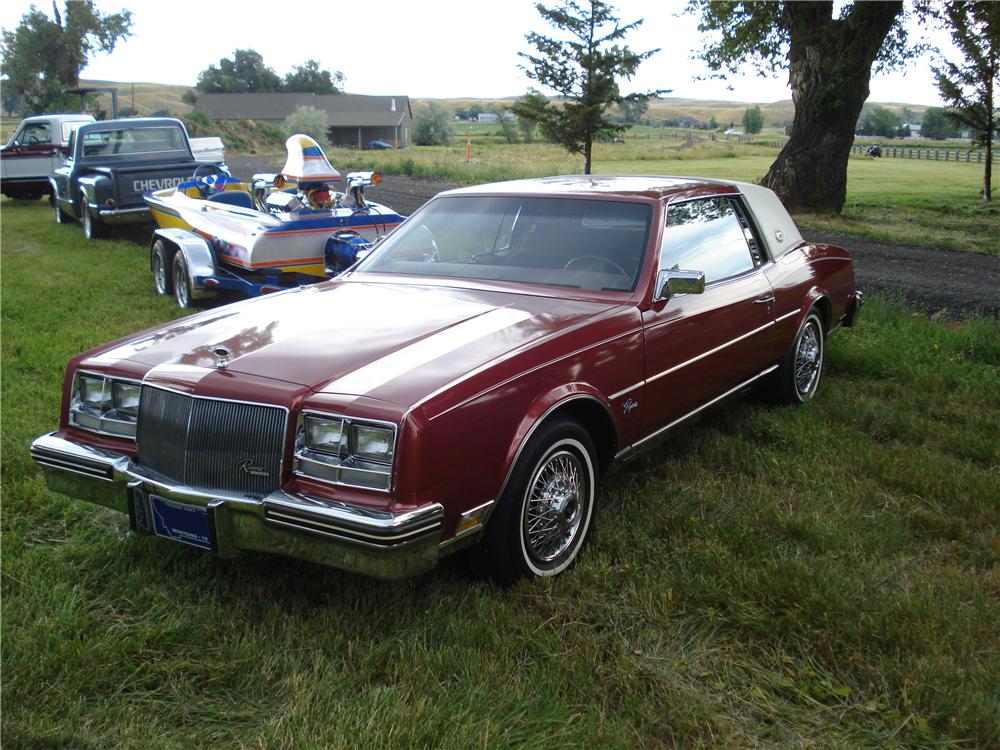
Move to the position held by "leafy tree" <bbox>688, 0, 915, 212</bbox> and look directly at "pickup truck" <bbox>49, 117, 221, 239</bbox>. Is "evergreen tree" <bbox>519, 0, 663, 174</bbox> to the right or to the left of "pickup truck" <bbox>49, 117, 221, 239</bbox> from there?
right

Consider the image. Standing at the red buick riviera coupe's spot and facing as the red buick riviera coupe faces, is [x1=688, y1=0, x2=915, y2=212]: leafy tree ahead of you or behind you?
behind

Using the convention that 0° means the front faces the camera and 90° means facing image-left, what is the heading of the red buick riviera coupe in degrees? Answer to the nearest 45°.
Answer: approximately 45°

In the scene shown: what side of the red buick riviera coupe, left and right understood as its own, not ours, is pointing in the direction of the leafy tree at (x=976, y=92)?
back

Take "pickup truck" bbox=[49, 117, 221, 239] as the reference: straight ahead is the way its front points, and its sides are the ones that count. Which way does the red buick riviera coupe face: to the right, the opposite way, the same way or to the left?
to the left

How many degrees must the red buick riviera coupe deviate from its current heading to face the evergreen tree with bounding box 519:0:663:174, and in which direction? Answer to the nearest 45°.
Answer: approximately 135° to its right

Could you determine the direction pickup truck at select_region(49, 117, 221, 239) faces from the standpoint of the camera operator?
facing away from the viewer and to the left of the viewer

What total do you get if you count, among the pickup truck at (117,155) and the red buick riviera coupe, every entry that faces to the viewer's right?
0
